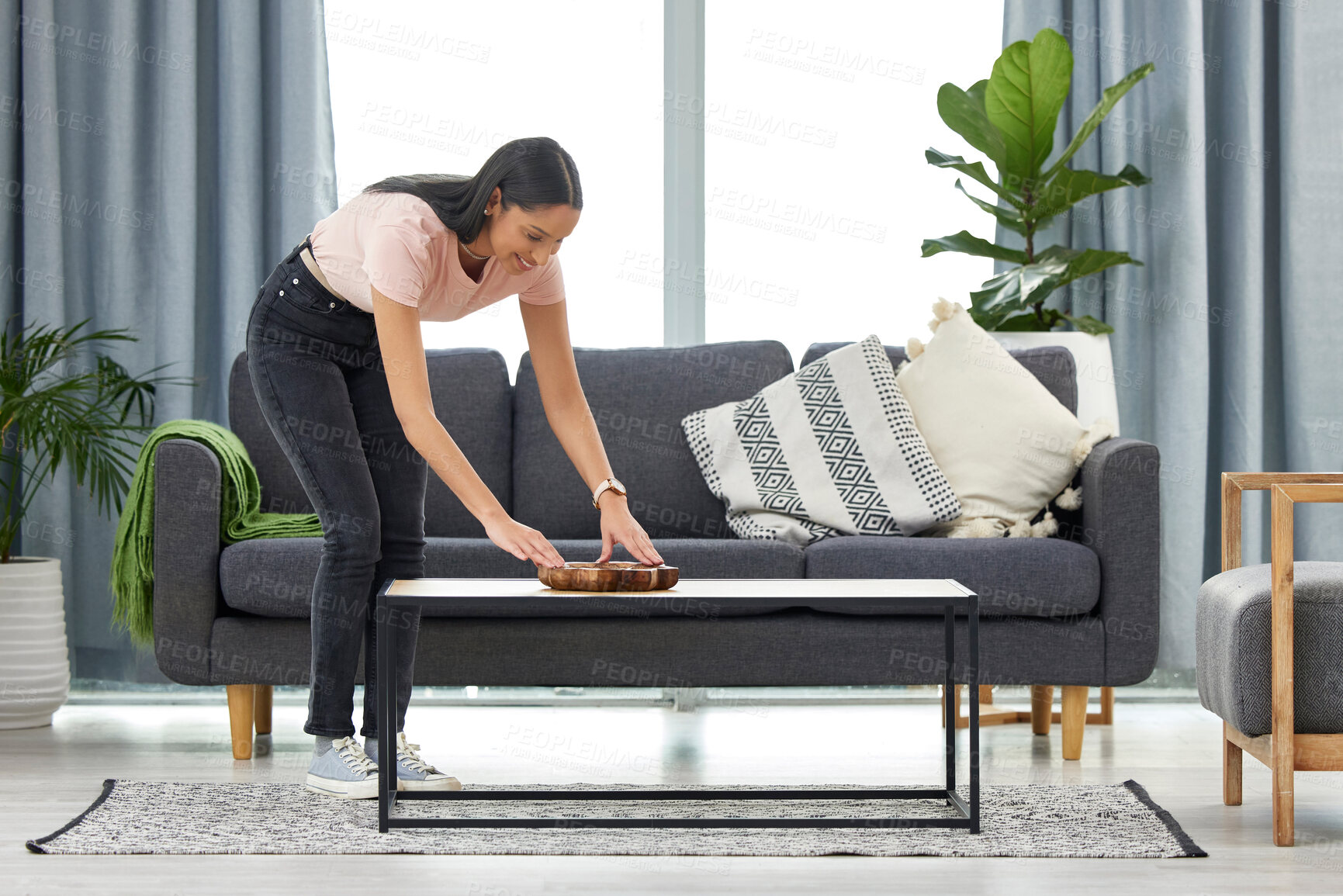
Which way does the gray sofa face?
toward the camera

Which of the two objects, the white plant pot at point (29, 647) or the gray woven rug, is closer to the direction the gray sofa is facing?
the gray woven rug

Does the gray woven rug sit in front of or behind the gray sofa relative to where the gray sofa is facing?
in front

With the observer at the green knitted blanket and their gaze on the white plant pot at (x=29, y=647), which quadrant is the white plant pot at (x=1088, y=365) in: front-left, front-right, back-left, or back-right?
back-right

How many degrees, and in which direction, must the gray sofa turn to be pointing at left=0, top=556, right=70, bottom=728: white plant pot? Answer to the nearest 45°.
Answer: approximately 90° to its right

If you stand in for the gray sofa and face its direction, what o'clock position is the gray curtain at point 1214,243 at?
The gray curtain is roughly at 8 o'clock from the gray sofa.

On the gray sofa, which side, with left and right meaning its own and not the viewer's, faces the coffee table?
front

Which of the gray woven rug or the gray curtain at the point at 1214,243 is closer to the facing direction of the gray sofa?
the gray woven rug

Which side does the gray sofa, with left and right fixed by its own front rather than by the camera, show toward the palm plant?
right

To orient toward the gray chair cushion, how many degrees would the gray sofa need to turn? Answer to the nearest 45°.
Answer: approximately 45° to its left

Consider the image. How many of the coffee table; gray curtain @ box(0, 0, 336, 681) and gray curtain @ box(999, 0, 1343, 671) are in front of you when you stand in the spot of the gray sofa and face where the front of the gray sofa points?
1
